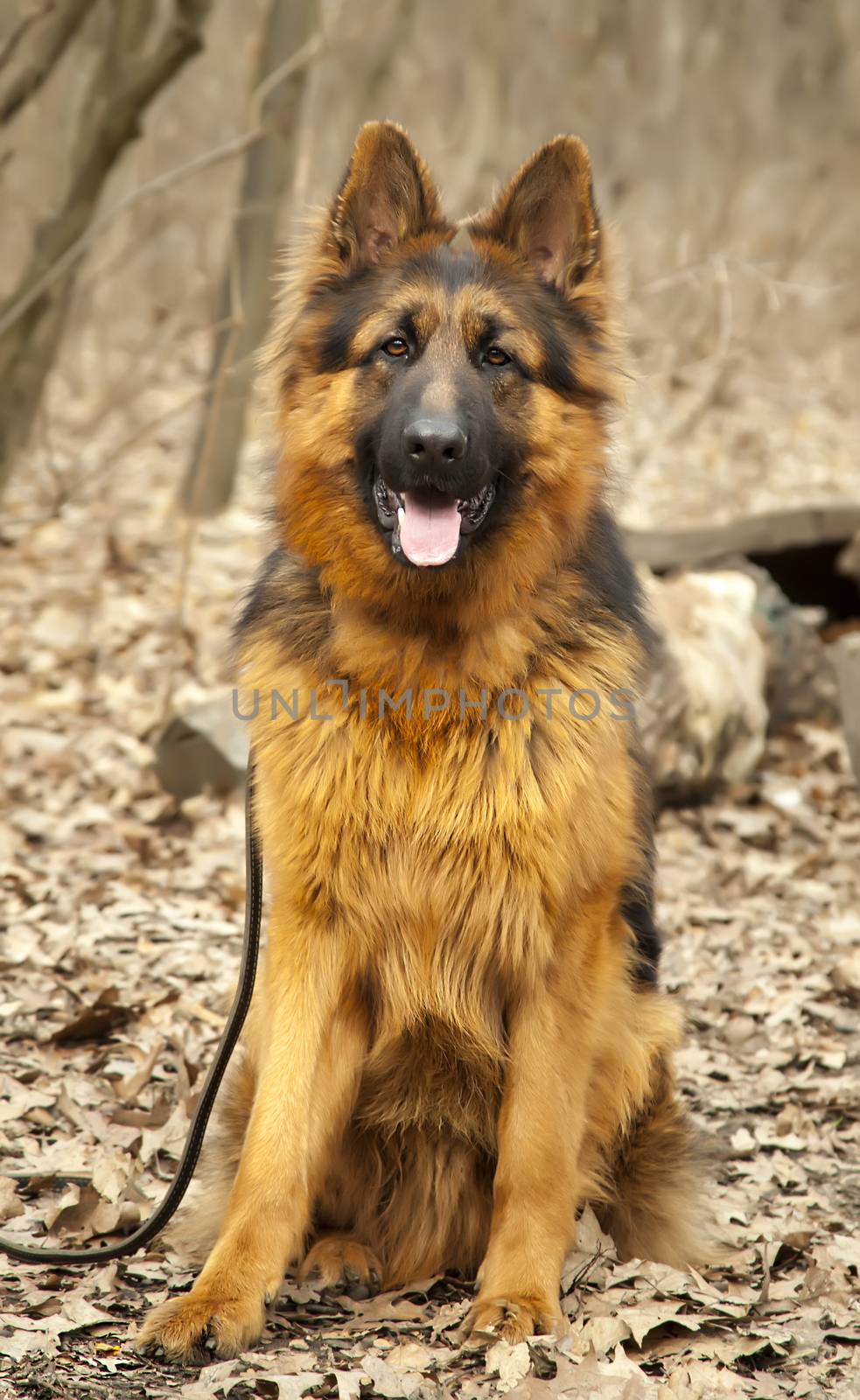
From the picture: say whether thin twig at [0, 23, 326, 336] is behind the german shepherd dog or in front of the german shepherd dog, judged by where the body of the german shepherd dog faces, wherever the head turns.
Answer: behind

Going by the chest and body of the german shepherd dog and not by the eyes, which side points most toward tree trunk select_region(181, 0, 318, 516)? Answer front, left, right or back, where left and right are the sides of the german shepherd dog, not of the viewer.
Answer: back

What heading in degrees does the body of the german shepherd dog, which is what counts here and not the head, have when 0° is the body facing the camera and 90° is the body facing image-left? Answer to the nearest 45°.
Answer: approximately 0°

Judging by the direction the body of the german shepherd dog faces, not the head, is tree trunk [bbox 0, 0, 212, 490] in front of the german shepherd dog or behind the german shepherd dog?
behind
